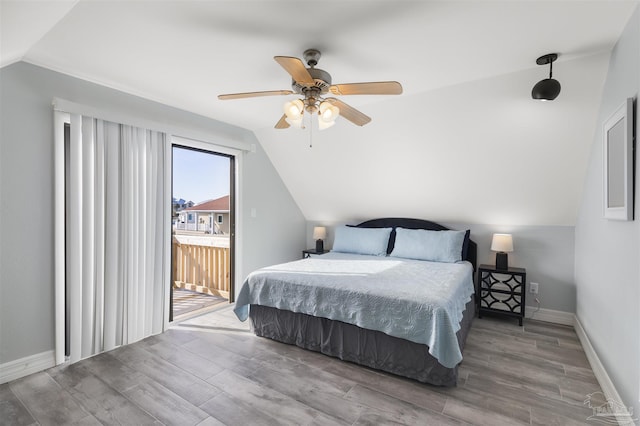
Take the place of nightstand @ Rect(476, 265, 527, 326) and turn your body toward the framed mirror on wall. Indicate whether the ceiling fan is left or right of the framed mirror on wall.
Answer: right

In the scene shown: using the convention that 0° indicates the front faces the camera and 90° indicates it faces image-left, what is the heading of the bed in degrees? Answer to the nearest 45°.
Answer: approximately 45°

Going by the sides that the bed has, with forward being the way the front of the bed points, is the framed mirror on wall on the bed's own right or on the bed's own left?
on the bed's own left

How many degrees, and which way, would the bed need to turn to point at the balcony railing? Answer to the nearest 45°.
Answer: approximately 90° to its right

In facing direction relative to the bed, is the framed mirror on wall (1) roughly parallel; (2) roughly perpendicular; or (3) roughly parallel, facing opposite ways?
roughly perpendicular

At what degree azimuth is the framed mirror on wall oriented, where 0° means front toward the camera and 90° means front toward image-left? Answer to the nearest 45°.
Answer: approximately 90°

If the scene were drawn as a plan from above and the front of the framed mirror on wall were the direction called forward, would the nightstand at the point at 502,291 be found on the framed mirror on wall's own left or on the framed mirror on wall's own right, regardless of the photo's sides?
on the framed mirror on wall's own right

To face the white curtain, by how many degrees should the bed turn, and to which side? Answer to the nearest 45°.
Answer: approximately 45° to its right
